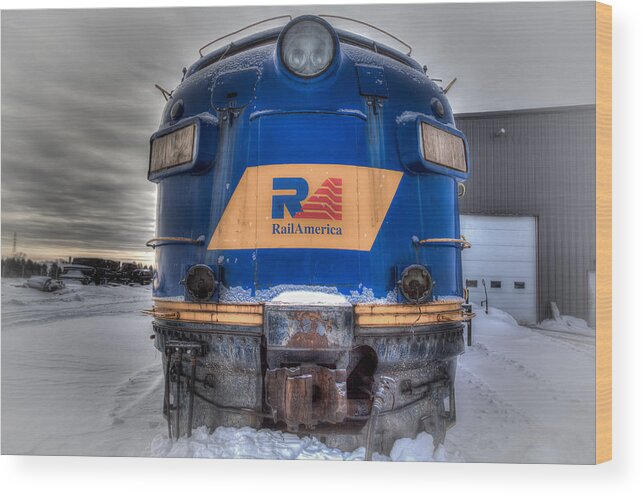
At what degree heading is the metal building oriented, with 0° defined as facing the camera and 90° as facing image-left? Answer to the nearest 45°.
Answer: approximately 0°

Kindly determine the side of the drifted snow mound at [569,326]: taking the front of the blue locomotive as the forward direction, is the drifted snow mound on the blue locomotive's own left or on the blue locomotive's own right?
on the blue locomotive's own left

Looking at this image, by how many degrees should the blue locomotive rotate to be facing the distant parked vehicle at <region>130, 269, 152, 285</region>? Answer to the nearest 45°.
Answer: approximately 135° to its right

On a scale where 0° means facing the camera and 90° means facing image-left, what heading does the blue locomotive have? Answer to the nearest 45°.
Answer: approximately 0°

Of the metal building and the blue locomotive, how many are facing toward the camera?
2
